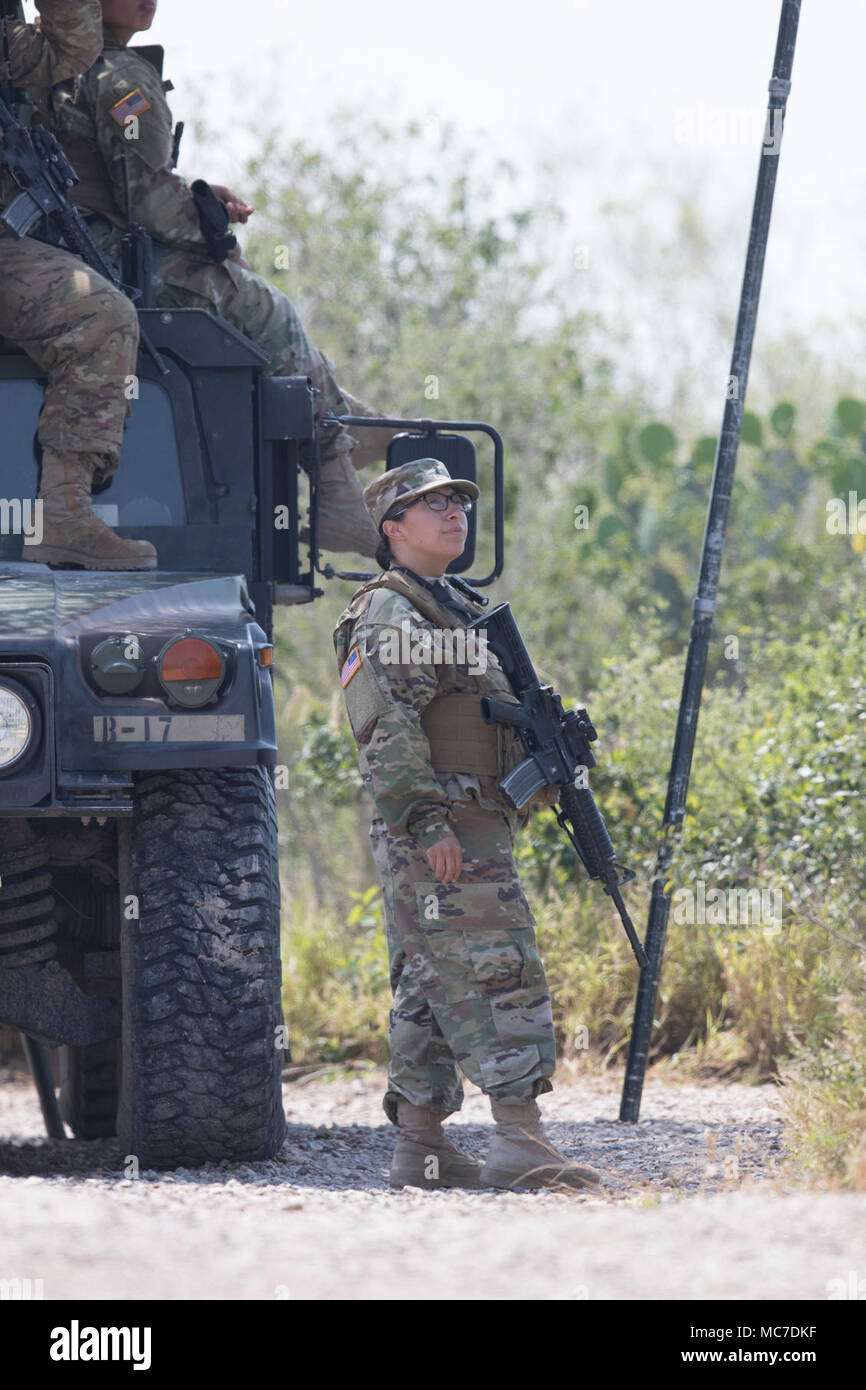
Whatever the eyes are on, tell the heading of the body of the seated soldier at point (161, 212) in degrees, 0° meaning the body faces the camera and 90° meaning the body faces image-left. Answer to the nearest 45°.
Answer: approximately 270°

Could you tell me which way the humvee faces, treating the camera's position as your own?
facing the viewer

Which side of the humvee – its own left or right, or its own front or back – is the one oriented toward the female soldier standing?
left

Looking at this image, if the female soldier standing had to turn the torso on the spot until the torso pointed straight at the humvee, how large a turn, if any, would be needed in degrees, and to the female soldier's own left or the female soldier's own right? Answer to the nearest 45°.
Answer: approximately 135° to the female soldier's own right
